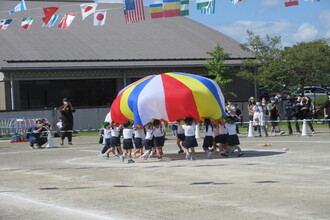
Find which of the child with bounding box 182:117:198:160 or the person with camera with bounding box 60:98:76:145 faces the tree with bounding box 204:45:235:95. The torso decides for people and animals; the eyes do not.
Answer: the child

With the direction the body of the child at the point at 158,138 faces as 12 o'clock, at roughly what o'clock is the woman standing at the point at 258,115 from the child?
The woman standing is roughly at 1 o'clock from the child.

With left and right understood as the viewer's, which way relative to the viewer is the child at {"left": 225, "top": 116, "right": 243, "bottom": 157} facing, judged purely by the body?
facing away from the viewer and to the left of the viewer

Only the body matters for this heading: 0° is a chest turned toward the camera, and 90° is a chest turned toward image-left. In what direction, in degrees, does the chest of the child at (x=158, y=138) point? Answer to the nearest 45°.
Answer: approximately 180°

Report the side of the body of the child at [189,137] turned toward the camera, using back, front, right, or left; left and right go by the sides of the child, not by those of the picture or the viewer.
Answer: back

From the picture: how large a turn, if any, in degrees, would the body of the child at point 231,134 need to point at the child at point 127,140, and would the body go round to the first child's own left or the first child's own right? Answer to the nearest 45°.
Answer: approximately 45° to the first child's own left

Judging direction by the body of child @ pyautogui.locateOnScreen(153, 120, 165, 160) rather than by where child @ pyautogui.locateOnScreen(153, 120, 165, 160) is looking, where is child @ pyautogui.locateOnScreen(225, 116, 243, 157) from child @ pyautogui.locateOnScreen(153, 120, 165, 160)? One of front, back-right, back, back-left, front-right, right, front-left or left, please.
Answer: right
